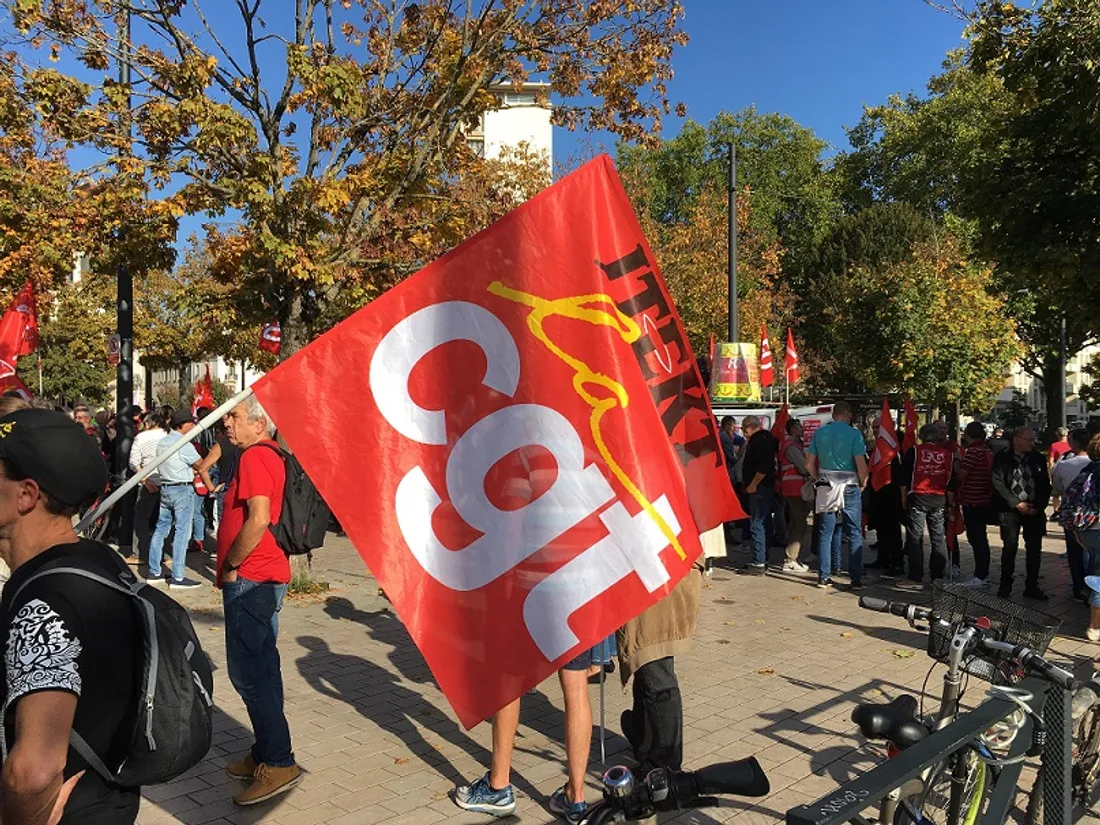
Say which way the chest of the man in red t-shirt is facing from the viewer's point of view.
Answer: to the viewer's left

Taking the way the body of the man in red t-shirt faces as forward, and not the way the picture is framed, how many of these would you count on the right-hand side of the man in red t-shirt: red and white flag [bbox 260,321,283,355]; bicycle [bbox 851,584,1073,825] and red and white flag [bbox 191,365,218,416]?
2

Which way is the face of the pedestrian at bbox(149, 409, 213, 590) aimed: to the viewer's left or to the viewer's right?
to the viewer's right

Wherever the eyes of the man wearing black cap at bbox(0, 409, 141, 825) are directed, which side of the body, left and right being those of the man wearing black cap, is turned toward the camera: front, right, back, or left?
left

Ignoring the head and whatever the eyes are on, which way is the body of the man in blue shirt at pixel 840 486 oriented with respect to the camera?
away from the camera

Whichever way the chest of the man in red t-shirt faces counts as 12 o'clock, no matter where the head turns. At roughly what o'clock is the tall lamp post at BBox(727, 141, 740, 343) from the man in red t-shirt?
The tall lamp post is roughly at 4 o'clock from the man in red t-shirt.

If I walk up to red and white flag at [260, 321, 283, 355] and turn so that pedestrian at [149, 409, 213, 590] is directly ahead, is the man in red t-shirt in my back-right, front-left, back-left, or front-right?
front-left

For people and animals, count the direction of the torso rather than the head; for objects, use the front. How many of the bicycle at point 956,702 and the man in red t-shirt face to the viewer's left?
1

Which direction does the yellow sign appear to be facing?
toward the camera

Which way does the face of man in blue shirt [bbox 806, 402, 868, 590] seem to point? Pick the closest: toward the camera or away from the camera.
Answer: away from the camera

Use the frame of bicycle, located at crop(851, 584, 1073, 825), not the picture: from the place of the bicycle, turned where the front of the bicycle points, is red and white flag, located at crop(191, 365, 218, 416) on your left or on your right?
on your left

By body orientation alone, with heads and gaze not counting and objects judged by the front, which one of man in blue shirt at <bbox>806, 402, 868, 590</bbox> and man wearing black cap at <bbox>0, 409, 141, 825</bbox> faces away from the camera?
the man in blue shirt

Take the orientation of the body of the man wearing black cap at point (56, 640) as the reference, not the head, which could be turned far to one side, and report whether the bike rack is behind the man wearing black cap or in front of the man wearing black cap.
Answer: behind

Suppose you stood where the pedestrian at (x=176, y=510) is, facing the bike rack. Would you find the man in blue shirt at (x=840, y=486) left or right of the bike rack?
left

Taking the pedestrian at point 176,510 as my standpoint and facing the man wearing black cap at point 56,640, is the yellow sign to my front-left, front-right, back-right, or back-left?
back-left

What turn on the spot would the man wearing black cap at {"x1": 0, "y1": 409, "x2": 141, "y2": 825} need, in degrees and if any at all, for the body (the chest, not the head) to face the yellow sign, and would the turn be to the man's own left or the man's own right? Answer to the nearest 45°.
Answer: approximately 135° to the man's own right
